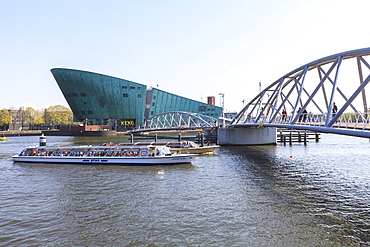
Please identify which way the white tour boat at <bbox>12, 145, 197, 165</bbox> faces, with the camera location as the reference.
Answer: facing to the right of the viewer
